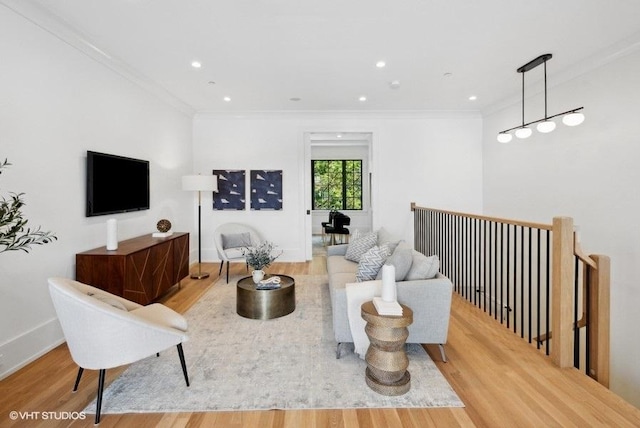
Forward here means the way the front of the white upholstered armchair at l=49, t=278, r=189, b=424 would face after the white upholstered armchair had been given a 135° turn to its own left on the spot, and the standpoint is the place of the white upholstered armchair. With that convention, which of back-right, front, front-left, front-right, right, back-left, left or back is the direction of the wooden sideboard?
right

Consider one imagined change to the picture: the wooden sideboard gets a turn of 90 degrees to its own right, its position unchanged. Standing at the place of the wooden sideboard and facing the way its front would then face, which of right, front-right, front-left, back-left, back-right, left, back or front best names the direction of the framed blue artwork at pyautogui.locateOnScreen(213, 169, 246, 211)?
back

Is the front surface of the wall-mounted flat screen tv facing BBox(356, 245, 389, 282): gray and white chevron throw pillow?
yes

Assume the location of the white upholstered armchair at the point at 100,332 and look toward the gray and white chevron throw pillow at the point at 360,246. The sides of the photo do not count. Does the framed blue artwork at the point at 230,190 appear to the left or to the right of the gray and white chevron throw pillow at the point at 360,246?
left

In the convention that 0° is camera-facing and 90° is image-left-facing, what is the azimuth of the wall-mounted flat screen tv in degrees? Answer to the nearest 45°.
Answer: approximately 315°

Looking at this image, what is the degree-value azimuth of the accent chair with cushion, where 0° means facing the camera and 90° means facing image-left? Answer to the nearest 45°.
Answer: approximately 315°

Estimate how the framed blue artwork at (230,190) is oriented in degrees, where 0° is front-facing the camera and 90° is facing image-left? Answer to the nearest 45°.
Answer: approximately 0°

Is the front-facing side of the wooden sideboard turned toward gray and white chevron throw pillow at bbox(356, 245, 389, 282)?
yes

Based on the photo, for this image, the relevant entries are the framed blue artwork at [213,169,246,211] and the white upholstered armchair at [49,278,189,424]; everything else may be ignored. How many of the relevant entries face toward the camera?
1

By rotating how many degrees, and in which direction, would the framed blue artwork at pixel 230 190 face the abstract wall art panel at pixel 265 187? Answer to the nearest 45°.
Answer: approximately 90° to its left

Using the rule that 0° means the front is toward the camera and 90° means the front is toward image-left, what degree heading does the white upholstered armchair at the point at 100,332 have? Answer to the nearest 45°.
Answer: approximately 225°
